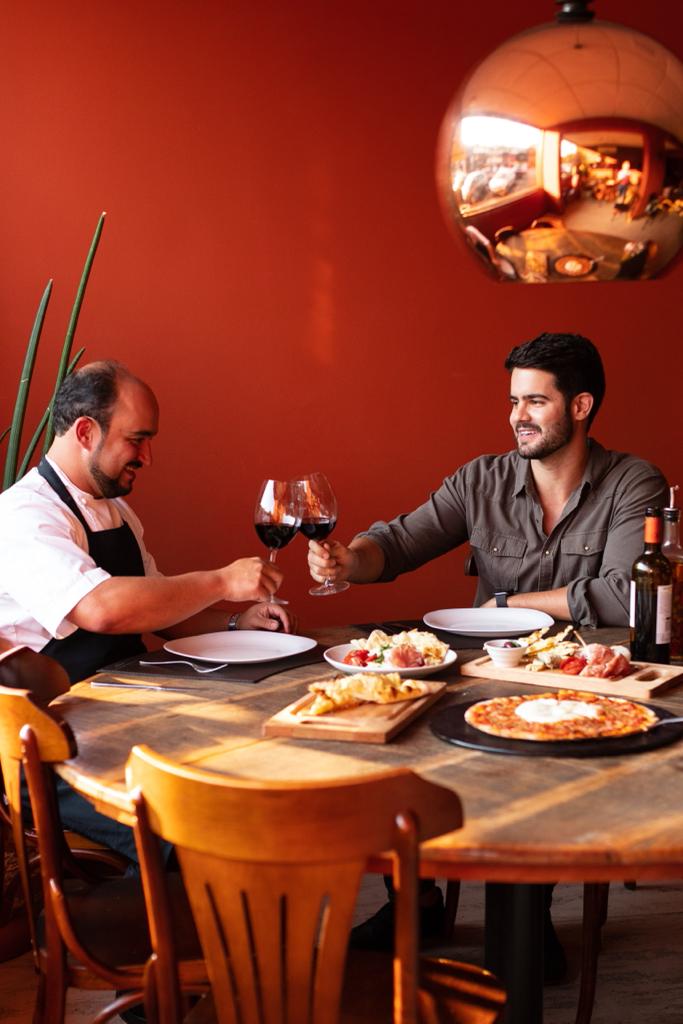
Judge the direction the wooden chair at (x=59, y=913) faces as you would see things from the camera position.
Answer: facing away from the viewer and to the right of the viewer

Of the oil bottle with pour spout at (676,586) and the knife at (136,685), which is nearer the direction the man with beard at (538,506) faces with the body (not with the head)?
the knife

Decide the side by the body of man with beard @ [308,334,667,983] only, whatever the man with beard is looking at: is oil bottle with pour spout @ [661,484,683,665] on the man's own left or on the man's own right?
on the man's own left

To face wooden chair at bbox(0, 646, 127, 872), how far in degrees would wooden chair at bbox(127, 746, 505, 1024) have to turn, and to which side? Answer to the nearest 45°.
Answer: approximately 90° to its left

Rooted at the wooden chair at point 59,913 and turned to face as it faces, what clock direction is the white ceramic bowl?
The white ceramic bowl is roughly at 1 o'clock from the wooden chair.

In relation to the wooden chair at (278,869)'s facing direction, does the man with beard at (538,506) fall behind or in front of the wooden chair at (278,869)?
in front

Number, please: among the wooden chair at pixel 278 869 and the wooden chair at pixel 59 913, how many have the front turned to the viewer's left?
0

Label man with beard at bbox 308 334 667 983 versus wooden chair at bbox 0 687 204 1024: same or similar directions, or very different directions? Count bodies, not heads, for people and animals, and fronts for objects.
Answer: very different directions

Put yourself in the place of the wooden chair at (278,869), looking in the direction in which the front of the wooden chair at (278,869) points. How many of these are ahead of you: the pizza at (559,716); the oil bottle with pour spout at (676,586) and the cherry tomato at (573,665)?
3

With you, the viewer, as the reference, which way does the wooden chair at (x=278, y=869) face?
facing away from the viewer and to the right of the viewer

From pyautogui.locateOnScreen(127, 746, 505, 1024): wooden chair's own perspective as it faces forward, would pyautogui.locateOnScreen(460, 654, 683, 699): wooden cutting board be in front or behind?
in front
